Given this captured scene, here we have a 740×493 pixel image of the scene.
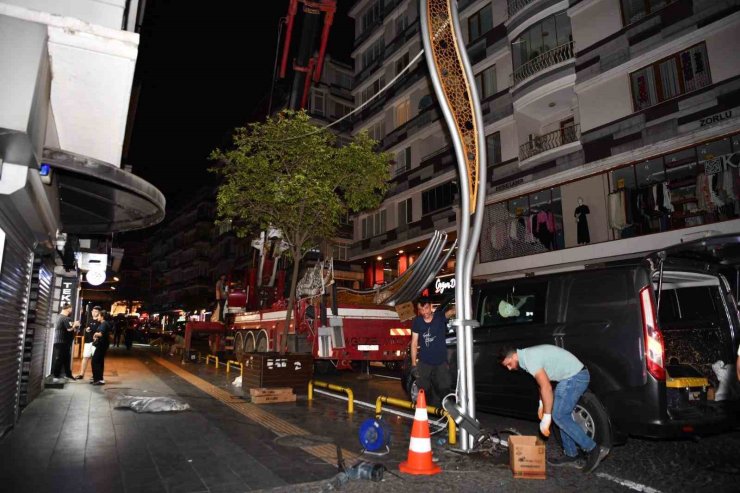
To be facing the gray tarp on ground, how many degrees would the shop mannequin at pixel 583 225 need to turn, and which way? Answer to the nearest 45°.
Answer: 0° — it already faces it

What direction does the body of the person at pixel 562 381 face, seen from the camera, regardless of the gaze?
to the viewer's left

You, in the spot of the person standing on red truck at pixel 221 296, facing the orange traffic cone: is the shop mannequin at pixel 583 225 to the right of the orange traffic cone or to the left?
left

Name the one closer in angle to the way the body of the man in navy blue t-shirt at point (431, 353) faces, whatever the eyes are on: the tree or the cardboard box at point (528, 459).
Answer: the cardboard box

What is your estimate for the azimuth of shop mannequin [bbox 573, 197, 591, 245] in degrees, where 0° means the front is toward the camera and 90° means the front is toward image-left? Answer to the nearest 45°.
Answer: approximately 45°

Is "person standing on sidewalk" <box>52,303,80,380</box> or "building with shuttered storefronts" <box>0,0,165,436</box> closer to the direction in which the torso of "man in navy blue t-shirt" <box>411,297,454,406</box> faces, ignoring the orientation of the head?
the building with shuttered storefronts

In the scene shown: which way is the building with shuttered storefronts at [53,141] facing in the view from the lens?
facing to the right of the viewer
